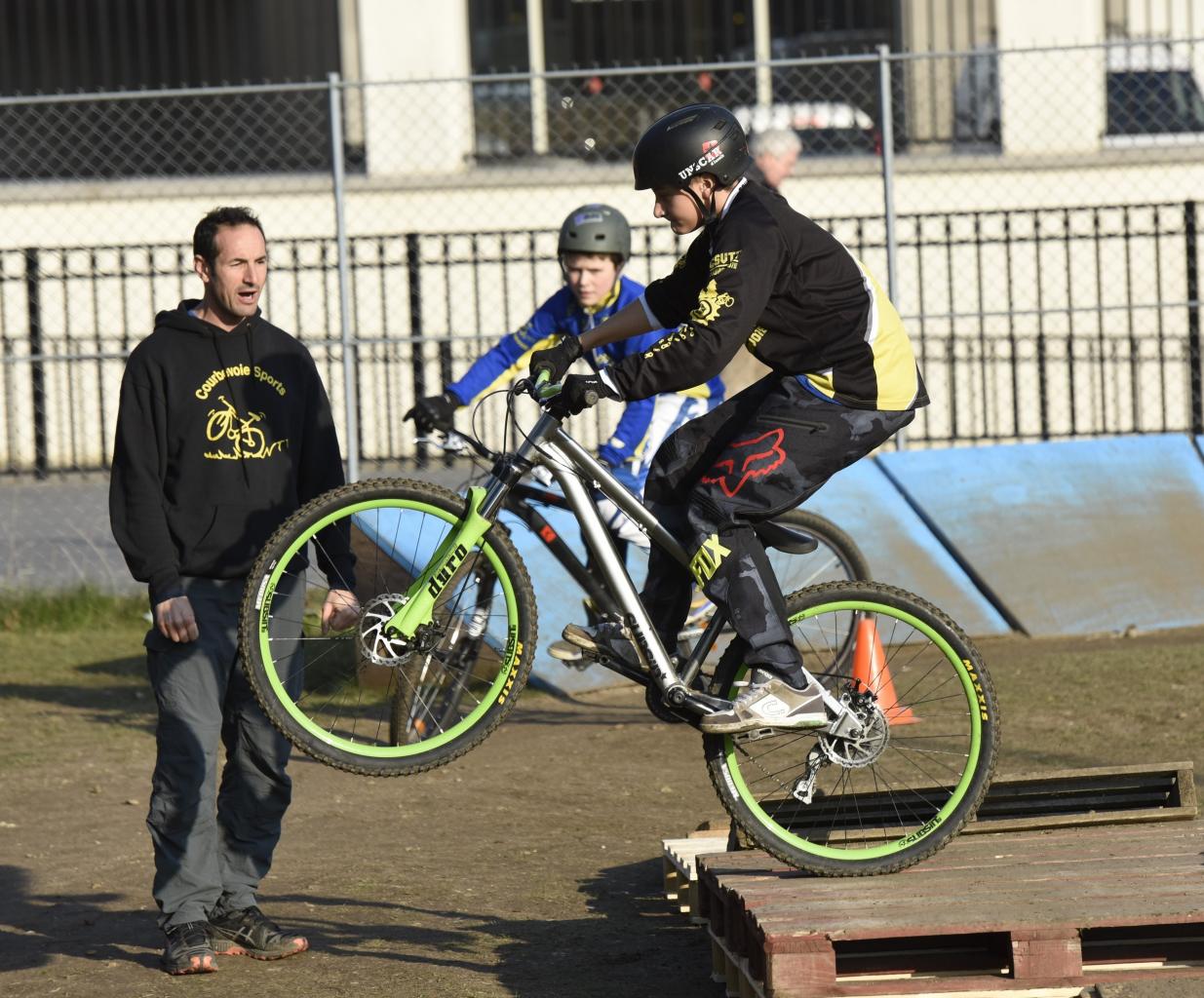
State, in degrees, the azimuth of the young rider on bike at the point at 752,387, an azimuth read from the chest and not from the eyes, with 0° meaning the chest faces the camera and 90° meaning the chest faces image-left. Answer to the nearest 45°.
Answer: approximately 90°

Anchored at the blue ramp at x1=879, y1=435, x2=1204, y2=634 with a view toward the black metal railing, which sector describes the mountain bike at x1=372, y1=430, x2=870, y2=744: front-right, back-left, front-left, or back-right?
back-left

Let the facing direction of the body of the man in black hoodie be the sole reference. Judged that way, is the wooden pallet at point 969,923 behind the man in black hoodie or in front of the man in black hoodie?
in front

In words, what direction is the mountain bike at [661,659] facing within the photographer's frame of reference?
facing to the left of the viewer

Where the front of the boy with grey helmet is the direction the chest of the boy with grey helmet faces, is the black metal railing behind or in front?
behind

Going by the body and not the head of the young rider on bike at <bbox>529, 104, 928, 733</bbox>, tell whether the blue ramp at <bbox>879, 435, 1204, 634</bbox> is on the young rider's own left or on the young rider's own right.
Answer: on the young rider's own right

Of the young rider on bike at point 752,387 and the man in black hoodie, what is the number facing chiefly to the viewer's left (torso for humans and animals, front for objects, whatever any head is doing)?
1

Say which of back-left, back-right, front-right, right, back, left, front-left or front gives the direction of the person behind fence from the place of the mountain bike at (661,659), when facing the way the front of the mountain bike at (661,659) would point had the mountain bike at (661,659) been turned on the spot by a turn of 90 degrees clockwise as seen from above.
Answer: front

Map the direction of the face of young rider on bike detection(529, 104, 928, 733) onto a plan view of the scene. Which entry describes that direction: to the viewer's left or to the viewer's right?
to the viewer's left
